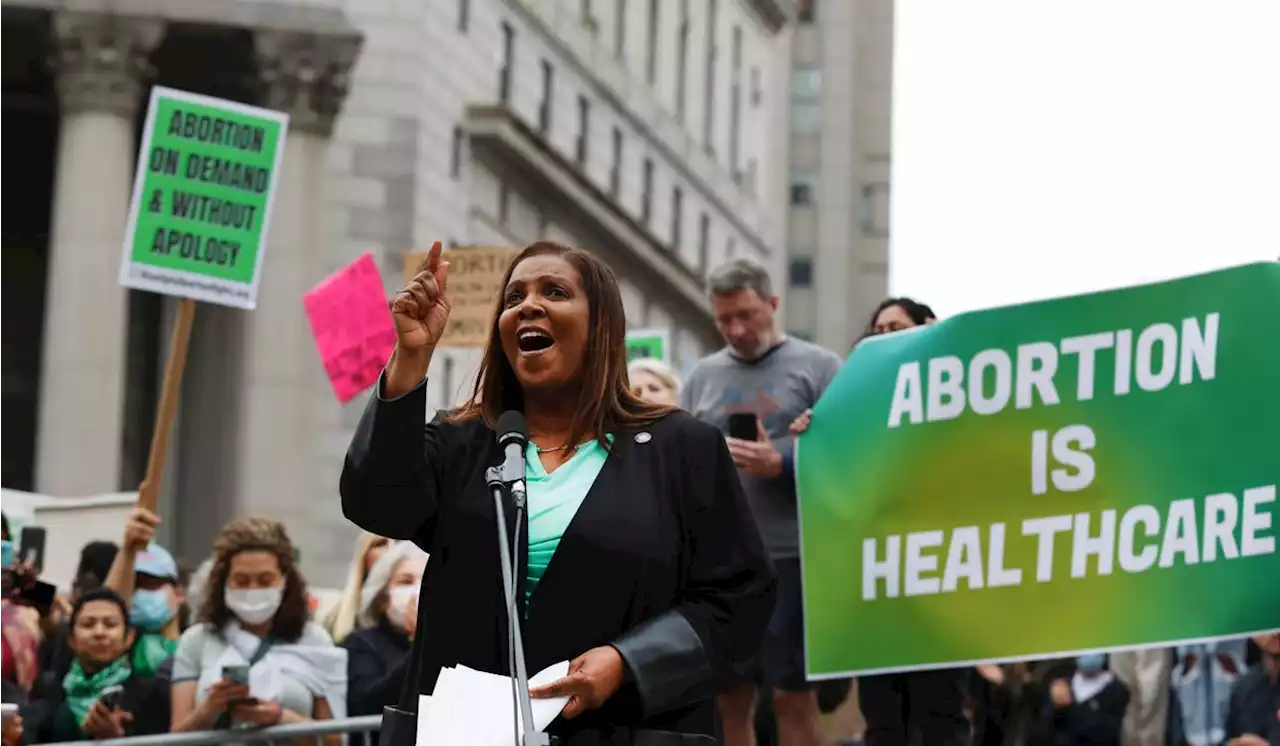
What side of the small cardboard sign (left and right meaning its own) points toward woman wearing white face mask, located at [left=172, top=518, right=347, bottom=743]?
front

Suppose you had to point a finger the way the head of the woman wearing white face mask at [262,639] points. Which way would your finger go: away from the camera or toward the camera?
toward the camera

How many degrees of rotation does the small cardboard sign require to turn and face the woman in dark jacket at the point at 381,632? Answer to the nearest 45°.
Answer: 0° — it already faces them

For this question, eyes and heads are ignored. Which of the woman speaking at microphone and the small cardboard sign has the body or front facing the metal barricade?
the small cardboard sign

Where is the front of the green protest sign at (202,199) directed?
toward the camera

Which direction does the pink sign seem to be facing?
toward the camera

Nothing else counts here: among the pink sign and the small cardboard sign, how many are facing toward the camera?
2

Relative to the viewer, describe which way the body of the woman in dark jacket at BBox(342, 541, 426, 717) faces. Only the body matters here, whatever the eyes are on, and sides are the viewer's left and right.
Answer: facing the viewer and to the right of the viewer

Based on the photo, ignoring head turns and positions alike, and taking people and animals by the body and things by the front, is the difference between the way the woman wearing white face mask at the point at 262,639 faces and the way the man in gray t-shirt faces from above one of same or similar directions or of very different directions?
same or similar directions

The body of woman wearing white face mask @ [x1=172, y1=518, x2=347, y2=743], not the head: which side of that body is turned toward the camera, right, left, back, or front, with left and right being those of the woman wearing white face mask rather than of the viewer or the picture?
front

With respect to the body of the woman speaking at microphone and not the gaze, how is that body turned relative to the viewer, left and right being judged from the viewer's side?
facing the viewer and to the left of the viewer

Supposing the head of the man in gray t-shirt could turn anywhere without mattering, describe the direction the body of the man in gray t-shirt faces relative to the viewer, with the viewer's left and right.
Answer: facing the viewer
